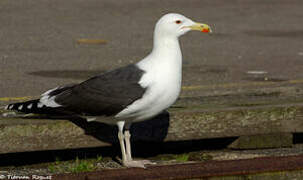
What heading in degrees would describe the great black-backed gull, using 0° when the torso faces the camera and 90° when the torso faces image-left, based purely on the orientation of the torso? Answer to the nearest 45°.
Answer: approximately 270°
